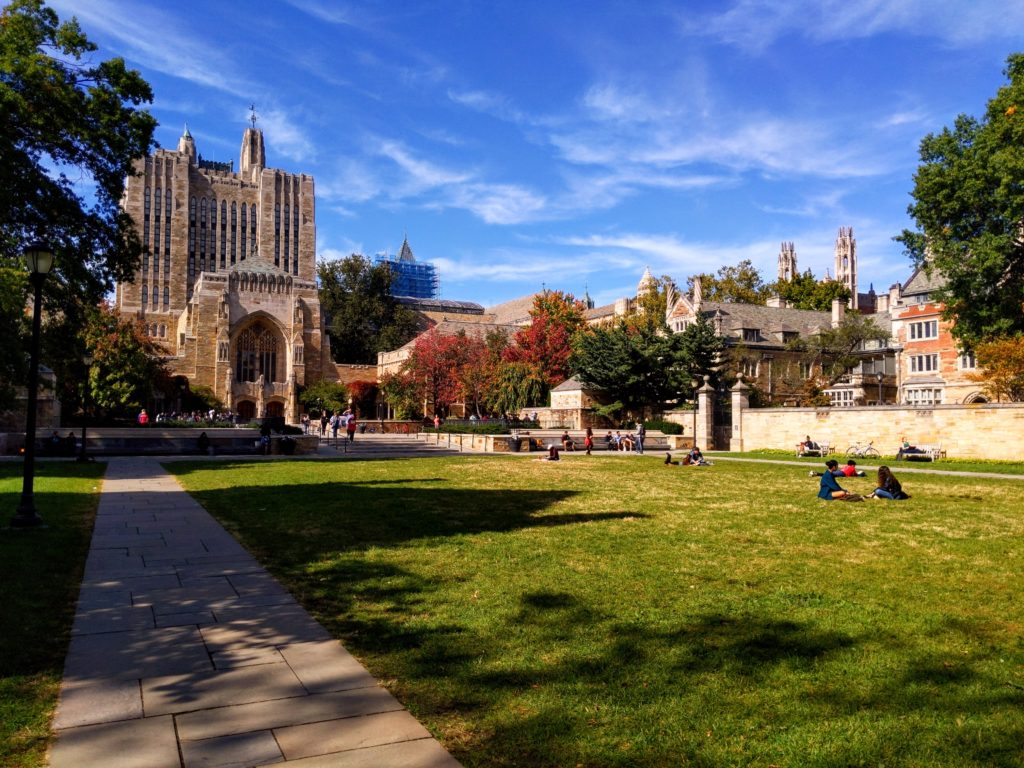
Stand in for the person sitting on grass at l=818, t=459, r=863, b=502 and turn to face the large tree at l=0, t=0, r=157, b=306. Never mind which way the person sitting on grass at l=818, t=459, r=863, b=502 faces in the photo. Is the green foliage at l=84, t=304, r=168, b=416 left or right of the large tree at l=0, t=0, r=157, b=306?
right

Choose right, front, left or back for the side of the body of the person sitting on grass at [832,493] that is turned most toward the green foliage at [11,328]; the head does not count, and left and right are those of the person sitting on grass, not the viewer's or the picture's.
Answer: back

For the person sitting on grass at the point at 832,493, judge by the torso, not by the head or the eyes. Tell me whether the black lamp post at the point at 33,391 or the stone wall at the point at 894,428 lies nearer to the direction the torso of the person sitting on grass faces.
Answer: the stone wall

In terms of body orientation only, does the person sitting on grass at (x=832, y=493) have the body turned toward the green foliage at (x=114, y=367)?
no

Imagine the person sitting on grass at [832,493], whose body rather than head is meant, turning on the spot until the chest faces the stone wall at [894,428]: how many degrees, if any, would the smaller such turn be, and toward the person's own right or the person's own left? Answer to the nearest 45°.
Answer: approximately 90° to the person's own left

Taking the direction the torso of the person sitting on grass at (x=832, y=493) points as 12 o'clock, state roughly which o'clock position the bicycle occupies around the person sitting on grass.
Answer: The bicycle is roughly at 9 o'clock from the person sitting on grass.

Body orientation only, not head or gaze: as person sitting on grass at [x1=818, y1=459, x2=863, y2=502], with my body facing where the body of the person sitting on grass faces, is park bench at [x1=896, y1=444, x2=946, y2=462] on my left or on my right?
on my left

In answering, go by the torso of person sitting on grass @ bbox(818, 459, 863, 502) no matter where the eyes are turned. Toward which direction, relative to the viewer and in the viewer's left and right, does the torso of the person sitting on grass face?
facing to the right of the viewer

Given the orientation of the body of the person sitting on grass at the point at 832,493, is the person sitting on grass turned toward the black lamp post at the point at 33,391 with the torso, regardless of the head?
no

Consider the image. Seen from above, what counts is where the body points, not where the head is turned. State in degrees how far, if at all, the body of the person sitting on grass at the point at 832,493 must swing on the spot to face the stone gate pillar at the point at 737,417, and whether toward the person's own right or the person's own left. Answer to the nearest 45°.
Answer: approximately 90° to the person's own left

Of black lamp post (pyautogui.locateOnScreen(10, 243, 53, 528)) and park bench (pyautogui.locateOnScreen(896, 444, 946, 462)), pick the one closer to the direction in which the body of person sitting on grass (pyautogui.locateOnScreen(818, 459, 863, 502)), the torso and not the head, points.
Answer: the park bench

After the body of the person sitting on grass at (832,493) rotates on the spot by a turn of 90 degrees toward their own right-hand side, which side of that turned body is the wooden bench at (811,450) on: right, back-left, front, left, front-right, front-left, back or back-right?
back
